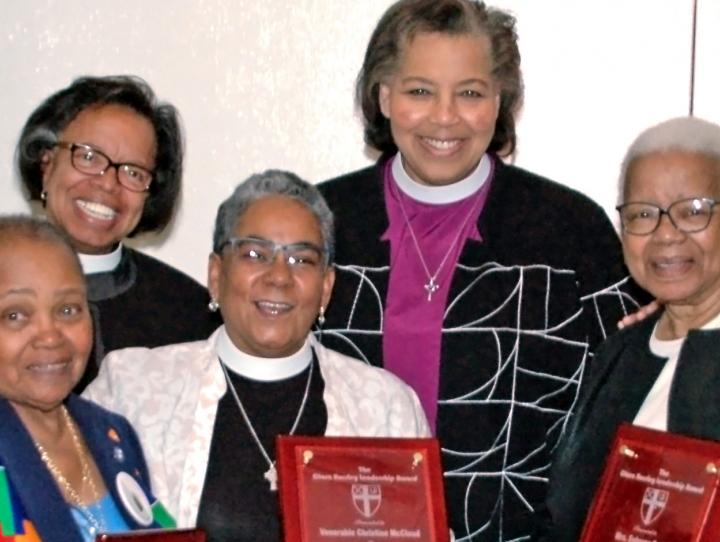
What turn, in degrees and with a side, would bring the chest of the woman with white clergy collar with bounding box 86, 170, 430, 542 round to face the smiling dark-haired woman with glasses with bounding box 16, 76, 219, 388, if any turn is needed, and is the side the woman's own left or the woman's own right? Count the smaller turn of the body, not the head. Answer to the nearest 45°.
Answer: approximately 135° to the woman's own right

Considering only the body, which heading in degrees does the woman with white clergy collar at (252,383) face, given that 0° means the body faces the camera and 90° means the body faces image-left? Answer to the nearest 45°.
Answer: approximately 0°

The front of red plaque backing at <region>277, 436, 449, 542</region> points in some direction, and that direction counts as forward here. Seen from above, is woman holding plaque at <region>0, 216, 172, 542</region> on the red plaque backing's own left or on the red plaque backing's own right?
on the red plaque backing's own right

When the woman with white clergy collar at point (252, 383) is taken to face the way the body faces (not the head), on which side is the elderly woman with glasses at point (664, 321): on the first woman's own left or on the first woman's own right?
on the first woman's own left

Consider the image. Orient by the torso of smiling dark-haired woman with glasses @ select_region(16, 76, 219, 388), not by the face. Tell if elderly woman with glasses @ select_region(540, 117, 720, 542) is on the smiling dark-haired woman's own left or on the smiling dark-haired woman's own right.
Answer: on the smiling dark-haired woman's own left

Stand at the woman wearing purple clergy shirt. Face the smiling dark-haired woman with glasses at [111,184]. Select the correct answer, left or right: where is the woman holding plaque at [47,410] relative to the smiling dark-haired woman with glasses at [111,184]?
left

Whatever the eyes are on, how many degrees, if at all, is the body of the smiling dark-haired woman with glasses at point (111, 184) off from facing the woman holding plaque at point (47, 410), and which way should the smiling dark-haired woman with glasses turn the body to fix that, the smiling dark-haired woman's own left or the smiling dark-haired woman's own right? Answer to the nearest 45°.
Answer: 0° — they already face them

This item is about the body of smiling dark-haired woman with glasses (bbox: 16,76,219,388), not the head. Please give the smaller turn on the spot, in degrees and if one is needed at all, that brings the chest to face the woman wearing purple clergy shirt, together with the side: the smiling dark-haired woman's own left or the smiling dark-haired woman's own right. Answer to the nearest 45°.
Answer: approximately 90° to the smiling dark-haired woman's own left
